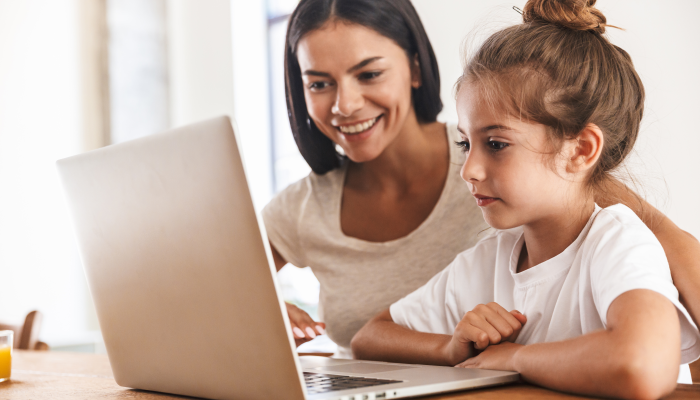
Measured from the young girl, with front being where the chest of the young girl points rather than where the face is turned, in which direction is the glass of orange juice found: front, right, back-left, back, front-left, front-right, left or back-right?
front-right

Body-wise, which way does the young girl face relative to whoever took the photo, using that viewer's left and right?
facing the viewer and to the left of the viewer

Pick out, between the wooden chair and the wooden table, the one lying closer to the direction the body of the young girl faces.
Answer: the wooden table

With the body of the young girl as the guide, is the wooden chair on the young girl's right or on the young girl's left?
on the young girl's right

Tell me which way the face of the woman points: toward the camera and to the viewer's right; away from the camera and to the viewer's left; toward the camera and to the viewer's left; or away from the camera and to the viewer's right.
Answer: toward the camera and to the viewer's left

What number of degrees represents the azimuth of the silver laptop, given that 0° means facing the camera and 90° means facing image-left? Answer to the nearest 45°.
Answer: approximately 225°

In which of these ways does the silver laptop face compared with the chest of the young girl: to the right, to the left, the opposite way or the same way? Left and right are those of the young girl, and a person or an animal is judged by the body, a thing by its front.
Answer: the opposite way
